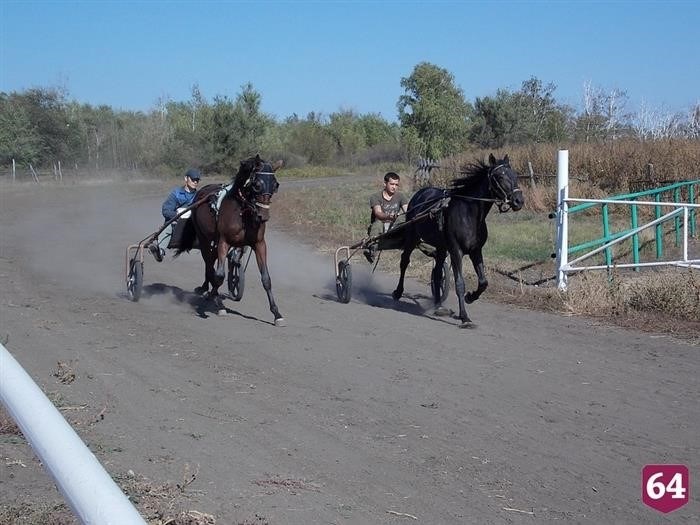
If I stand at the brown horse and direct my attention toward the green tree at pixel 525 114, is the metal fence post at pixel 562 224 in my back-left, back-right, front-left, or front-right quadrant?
front-right

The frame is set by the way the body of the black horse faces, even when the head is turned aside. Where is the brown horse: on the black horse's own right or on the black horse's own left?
on the black horse's own right

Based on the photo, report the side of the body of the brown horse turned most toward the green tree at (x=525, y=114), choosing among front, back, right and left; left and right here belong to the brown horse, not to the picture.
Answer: left

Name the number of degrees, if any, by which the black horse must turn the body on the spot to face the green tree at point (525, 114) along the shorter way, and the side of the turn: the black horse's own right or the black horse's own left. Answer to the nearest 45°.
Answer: approximately 135° to the black horse's own left

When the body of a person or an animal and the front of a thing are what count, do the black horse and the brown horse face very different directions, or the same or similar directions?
same or similar directions

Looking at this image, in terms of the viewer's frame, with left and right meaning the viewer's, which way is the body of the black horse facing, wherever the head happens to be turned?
facing the viewer and to the right of the viewer

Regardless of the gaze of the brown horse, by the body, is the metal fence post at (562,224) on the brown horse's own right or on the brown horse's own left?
on the brown horse's own left

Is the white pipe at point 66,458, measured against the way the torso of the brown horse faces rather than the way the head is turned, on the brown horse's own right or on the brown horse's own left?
on the brown horse's own right

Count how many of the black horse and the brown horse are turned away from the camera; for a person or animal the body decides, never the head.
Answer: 0

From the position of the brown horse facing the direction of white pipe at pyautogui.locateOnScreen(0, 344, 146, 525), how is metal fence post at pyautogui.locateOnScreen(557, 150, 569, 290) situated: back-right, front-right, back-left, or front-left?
back-left

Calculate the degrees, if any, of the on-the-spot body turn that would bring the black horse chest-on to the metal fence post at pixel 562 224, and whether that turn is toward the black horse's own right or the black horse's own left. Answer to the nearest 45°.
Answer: approximately 90° to the black horse's own left

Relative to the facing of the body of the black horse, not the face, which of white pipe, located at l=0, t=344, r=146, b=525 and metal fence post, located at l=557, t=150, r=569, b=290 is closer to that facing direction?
the white pipe
